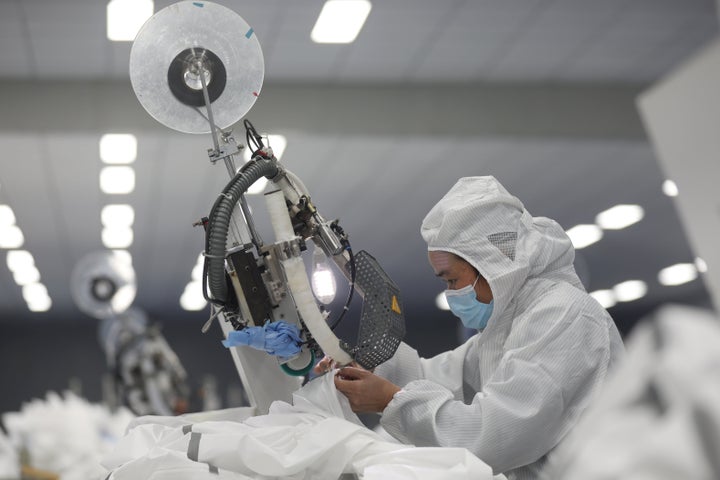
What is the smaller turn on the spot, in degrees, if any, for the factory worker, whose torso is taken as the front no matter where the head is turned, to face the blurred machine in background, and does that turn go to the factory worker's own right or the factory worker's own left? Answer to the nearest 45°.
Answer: approximately 45° to the factory worker's own right

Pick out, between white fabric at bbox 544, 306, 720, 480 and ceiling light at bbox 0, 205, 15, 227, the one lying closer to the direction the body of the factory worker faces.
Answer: the ceiling light

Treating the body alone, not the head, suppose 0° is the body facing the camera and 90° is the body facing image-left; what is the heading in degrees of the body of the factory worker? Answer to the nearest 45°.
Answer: approximately 90°

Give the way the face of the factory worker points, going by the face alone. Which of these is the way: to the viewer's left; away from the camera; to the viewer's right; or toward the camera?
to the viewer's left

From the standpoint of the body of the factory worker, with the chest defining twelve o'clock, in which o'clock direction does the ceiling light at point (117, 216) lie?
The ceiling light is roughly at 2 o'clock from the factory worker.

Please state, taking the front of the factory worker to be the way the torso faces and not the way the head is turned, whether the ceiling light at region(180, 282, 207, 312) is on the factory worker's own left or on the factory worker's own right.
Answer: on the factory worker's own right

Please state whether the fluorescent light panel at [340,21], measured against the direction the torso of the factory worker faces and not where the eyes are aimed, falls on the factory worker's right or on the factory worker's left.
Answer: on the factory worker's right

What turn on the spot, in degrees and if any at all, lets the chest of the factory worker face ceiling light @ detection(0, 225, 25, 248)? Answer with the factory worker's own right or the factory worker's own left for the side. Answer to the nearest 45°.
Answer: approximately 45° to the factory worker's own right

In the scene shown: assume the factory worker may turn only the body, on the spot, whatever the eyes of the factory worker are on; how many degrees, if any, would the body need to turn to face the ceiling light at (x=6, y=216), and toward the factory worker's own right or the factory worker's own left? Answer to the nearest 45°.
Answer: approximately 45° to the factory worker's own right

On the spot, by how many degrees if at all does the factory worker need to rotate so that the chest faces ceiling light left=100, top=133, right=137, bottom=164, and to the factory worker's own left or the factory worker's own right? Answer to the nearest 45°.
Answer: approximately 45° to the factory worker's own right
